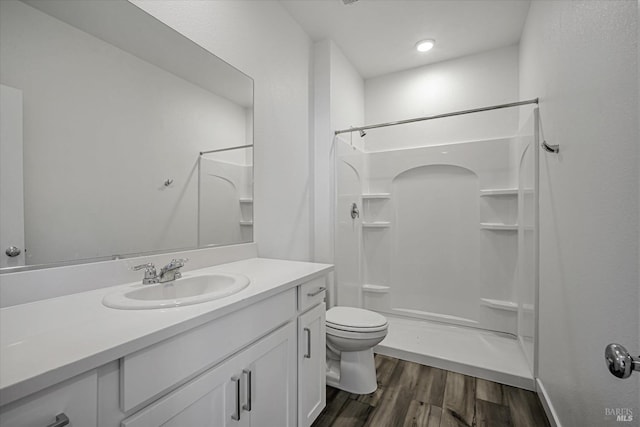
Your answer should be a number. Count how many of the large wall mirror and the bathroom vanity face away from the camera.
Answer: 0

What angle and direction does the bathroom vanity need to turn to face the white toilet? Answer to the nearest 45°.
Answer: approximately 90° to its left

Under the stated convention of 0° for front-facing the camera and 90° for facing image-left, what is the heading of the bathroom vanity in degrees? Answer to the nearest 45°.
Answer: approximately 315°

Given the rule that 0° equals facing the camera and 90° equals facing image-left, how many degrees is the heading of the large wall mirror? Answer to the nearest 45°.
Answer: approximately 315°

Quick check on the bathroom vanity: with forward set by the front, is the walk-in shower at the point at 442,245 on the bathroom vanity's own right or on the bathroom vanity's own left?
on the bathroom vanity's own left
